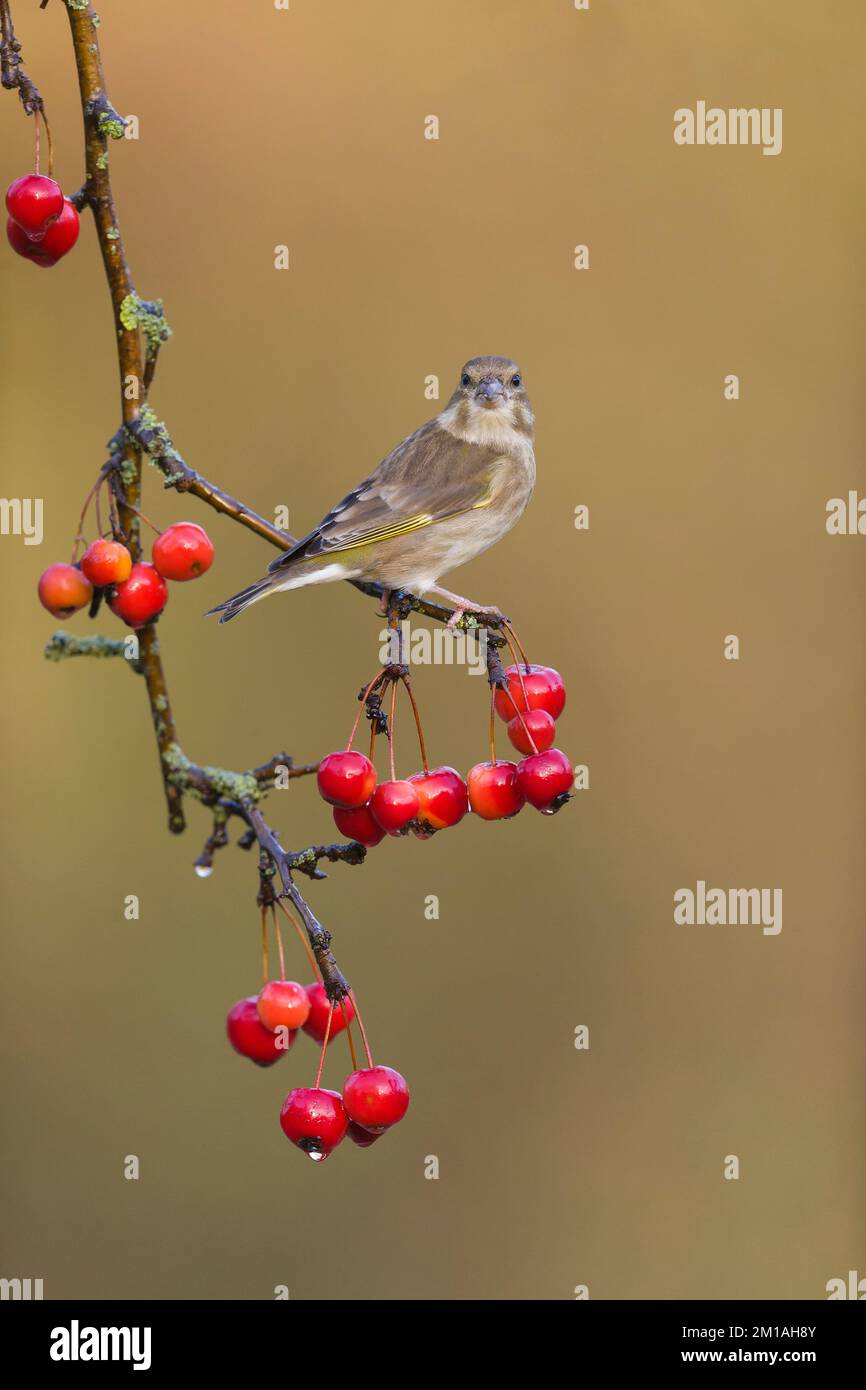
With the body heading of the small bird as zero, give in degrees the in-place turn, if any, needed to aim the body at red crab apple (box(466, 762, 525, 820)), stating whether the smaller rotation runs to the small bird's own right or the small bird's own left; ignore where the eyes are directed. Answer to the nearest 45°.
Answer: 0° — it already faces it

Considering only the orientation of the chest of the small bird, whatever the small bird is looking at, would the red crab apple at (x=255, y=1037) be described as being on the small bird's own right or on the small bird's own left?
on the small bird's own right

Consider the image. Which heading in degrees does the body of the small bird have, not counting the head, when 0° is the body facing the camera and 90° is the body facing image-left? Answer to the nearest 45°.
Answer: approximately 270°

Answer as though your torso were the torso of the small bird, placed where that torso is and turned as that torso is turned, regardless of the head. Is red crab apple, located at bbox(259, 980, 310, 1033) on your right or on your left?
on your right
